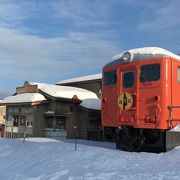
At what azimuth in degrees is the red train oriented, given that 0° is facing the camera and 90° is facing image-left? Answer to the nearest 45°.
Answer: approximately 45°
